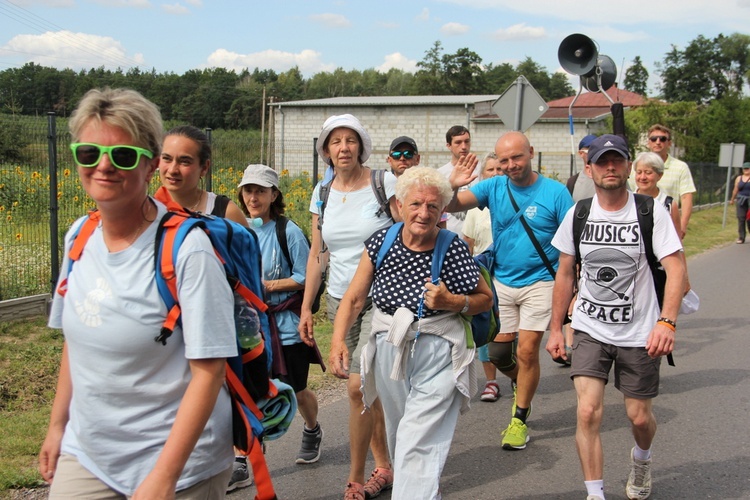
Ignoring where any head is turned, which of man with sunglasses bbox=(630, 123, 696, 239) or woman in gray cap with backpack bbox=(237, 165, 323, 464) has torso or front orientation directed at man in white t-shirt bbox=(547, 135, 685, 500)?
the man with sunglasses

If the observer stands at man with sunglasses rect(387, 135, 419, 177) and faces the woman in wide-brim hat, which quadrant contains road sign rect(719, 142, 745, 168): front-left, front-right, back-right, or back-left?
back-left

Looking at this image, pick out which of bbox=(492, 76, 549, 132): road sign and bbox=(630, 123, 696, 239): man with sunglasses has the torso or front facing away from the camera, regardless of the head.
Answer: the road sign

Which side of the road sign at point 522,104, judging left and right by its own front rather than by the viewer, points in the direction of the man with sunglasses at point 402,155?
back

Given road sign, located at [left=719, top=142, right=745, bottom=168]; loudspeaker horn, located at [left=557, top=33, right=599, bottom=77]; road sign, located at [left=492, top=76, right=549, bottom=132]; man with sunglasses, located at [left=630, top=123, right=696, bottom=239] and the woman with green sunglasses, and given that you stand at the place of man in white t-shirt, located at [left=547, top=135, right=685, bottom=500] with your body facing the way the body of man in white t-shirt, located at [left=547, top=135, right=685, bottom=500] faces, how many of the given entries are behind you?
4

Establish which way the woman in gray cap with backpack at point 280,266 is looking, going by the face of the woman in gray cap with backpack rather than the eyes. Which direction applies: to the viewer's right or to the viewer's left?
to the viewer's left

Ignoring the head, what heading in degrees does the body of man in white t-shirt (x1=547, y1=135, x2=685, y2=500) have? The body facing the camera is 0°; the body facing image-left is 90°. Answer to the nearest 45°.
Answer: approximately 0°

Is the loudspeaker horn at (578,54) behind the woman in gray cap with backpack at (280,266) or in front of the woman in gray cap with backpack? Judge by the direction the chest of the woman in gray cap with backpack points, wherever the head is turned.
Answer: behind

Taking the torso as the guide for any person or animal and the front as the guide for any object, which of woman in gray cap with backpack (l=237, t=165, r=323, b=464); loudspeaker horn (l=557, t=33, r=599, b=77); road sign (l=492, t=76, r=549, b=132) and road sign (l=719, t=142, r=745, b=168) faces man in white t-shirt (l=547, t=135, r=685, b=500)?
the loudspeaker horn

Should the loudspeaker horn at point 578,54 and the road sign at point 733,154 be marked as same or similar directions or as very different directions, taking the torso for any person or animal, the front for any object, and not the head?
very different directions

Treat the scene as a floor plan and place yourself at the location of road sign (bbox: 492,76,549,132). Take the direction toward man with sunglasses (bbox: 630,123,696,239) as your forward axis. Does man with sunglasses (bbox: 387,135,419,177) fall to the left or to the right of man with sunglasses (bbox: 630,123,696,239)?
right

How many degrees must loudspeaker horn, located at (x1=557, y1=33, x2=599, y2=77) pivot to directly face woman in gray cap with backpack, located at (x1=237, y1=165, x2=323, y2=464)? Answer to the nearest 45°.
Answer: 0° — it already faces them

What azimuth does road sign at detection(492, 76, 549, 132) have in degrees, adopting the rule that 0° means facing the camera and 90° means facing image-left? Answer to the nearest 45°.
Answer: approximately 180°
